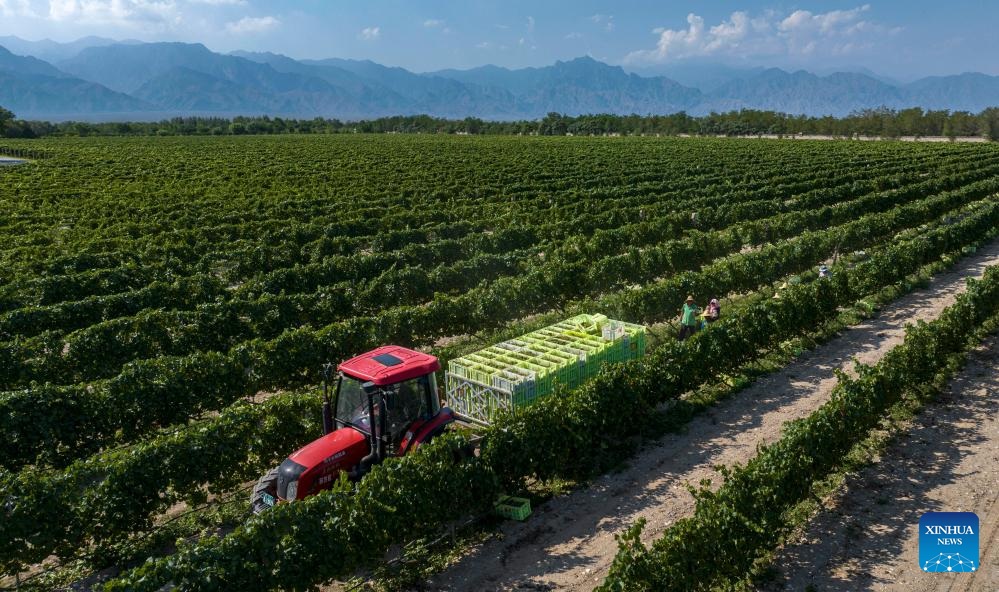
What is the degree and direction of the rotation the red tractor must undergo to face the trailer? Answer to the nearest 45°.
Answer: approximately 180°

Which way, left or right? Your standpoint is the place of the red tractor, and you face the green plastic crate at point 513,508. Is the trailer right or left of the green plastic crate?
left

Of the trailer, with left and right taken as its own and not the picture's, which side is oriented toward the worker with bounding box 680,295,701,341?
back

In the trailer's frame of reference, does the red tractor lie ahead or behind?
ahead

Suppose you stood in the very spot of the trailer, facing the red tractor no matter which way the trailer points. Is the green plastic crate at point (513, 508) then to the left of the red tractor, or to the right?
left

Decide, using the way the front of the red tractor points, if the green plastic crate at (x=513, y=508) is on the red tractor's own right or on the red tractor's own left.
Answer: on the red tractor's own left

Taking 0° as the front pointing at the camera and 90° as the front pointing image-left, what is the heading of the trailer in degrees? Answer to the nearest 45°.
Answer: approximately 45°

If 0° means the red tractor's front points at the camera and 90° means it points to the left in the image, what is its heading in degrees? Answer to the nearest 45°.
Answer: approximately 45°

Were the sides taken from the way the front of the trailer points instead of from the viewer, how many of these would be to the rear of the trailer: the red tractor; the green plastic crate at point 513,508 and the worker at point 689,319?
1

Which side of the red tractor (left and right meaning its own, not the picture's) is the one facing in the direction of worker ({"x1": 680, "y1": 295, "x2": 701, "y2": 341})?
back
